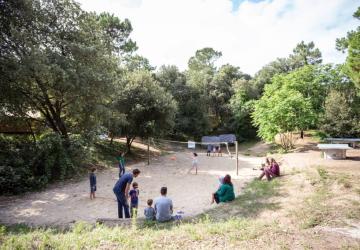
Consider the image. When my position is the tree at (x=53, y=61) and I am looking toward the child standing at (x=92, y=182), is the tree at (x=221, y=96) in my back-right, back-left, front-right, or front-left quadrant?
back-left

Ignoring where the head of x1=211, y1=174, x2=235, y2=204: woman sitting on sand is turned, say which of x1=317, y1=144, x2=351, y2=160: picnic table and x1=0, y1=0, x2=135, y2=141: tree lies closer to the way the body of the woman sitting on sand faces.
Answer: the tree

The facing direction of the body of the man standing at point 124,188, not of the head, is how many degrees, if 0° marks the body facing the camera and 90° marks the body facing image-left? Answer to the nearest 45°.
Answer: approximately 270°

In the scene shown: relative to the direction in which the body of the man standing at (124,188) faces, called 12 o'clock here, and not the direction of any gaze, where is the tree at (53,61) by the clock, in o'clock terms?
The tree is roughly at 8 o'clock from the man standing.

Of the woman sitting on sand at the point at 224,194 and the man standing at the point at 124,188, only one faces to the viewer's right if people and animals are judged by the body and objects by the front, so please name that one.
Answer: the man standing

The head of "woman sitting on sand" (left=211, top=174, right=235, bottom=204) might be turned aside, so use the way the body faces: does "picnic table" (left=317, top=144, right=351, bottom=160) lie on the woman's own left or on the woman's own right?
on the woman's own right

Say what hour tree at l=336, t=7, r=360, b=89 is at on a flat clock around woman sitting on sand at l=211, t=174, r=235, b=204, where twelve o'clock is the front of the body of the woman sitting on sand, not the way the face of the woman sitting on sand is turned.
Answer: The tree is roughly at 3 o'clock from the woman sitting on sand.

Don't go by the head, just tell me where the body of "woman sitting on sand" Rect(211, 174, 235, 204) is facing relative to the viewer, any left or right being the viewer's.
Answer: facing away from the viewer and to the left of the viewer

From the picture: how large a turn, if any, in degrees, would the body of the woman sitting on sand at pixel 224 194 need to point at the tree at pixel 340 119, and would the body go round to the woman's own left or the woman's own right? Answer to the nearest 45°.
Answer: approximately 90° to the woman's own right
